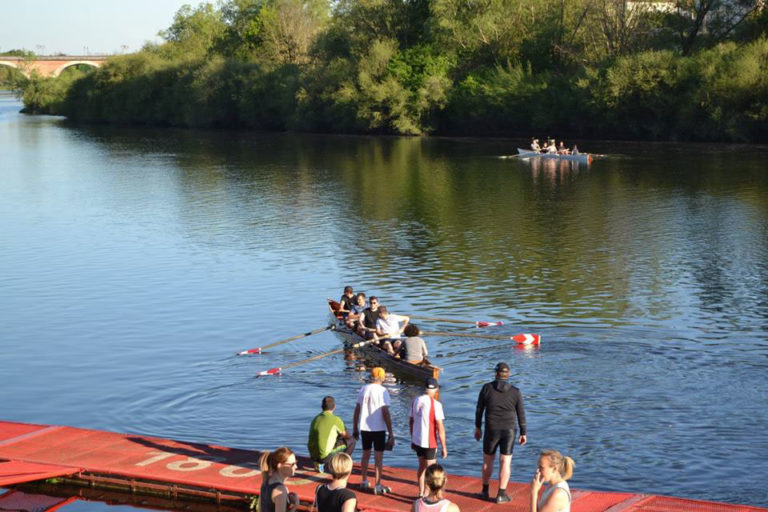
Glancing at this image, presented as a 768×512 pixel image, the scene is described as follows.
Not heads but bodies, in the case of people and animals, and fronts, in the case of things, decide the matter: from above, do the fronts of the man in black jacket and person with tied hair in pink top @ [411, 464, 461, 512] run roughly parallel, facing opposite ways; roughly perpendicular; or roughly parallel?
roughly parallel

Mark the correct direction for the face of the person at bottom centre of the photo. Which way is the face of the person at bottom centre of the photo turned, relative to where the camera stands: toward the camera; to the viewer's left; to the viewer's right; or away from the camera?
away from the camera

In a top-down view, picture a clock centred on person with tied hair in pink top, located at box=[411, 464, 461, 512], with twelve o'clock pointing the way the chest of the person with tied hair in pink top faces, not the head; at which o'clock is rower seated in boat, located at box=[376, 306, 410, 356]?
The rower seated in boat is roughly at 12 o'clock from the person with tied hair in pink top.

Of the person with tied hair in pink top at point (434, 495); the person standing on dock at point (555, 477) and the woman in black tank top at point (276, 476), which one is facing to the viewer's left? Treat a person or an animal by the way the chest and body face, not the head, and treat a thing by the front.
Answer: the person standing on dock at point (555, 477)

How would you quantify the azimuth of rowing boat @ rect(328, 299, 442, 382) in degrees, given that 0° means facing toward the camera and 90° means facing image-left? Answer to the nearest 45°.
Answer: approximately 135°

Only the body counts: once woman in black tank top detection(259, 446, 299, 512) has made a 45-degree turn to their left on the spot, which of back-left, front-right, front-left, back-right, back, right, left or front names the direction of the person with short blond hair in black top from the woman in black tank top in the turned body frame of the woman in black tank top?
right

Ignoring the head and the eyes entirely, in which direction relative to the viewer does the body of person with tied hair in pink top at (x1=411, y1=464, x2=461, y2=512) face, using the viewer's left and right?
facing away from the viewer

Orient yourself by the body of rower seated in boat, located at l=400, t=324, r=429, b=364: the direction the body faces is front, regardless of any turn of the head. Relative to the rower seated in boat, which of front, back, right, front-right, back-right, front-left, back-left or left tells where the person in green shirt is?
back-left

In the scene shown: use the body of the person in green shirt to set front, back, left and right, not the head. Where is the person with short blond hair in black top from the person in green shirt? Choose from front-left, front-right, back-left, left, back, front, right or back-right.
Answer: back-right

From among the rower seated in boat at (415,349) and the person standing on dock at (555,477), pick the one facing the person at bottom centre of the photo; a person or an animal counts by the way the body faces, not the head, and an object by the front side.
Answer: the person standing on dock

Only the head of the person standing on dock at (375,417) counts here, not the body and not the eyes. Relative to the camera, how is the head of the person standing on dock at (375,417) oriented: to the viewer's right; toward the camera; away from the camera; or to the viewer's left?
away from the camera

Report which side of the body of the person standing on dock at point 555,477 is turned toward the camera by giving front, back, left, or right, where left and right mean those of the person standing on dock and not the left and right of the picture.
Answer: left

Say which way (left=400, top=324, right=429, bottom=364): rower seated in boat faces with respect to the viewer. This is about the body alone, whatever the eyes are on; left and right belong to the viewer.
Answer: facing away from the viewer and to the left of the viewer

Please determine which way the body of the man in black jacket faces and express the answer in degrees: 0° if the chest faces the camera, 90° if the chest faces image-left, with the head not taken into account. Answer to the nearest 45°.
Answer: approximately 180°

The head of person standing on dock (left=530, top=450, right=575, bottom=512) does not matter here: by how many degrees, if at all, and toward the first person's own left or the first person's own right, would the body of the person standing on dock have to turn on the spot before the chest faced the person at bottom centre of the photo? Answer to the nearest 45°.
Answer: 0° — they already face them
